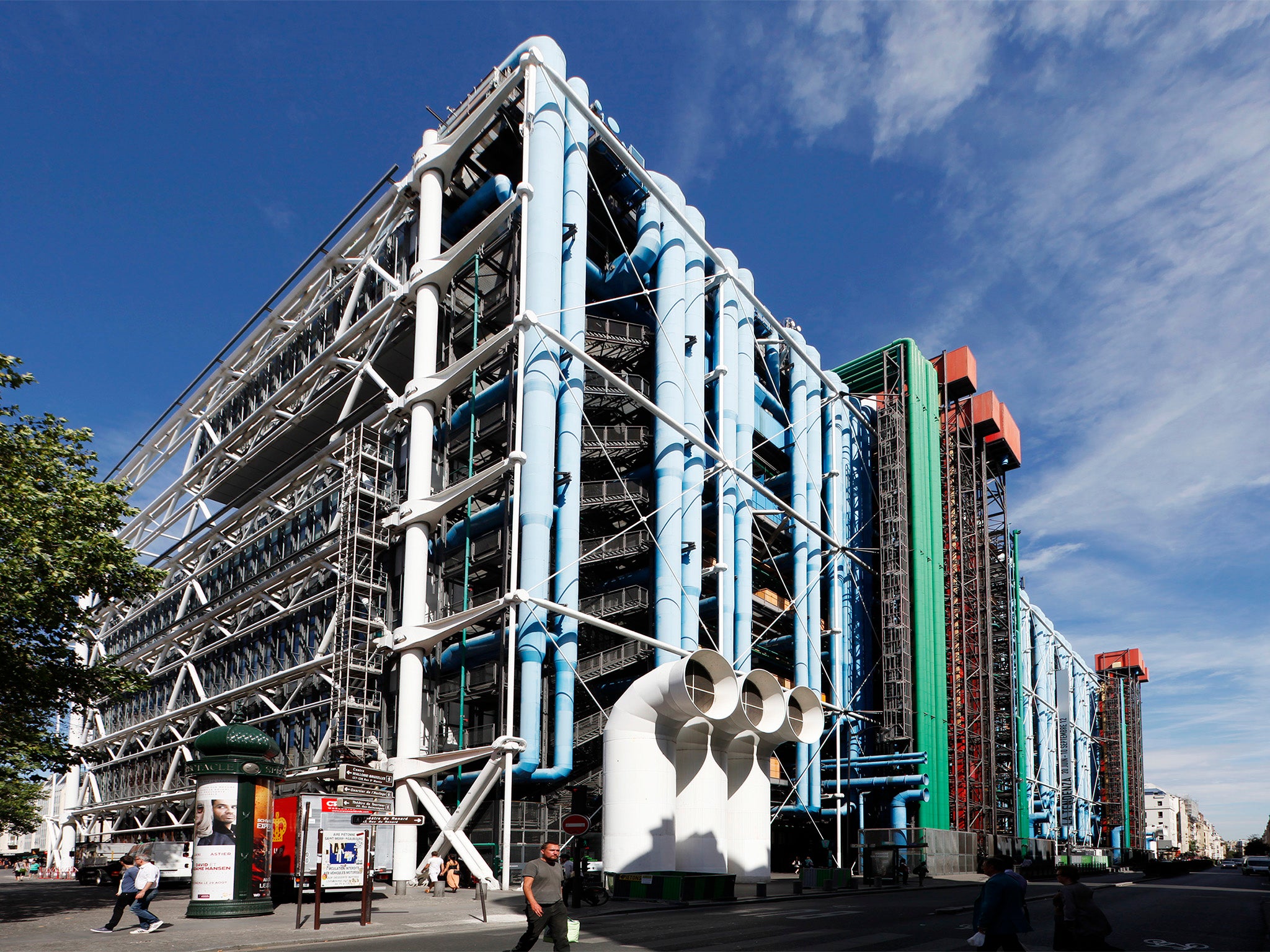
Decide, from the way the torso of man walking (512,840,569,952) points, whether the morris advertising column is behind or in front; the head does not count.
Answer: behind

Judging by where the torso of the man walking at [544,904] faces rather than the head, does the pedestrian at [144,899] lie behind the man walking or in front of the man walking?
behind

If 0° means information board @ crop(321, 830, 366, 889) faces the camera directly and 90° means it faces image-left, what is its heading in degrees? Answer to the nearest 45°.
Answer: approximately 0°

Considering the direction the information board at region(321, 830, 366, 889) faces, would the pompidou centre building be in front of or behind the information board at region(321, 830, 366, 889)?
behind

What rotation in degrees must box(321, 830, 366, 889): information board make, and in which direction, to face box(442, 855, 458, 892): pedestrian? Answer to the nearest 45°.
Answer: approximately 180°

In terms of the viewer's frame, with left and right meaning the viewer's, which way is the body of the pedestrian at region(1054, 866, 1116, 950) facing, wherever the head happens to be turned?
facing to the left of the viewer

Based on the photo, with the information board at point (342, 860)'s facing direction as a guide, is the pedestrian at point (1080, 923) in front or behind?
in front

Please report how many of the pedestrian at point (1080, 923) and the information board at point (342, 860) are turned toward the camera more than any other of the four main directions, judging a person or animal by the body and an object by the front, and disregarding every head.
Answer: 1
